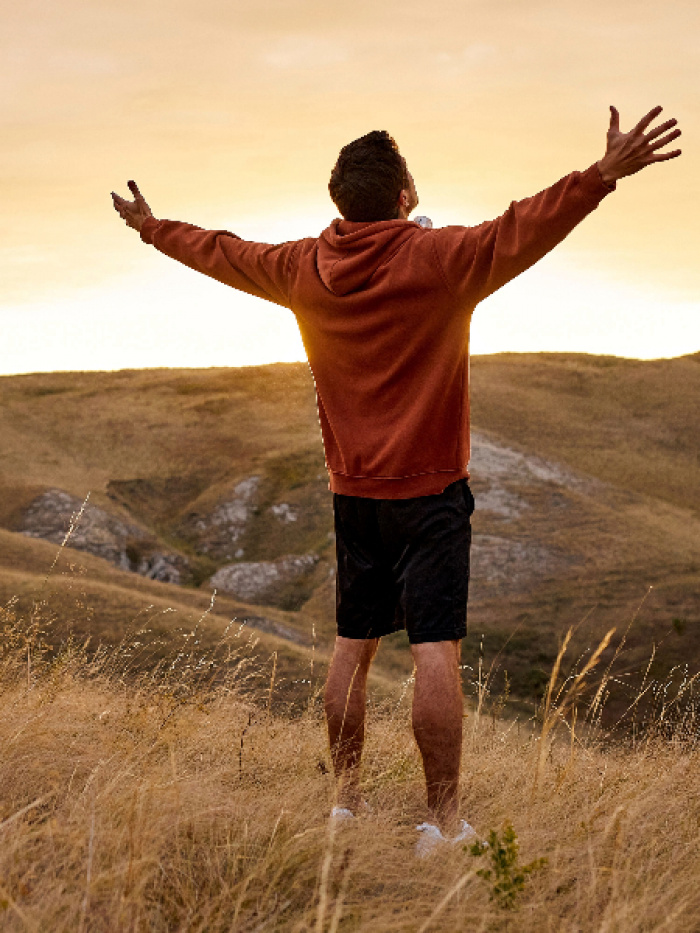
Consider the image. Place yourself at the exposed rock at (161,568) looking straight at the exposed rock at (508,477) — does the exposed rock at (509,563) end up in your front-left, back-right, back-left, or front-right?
front-right

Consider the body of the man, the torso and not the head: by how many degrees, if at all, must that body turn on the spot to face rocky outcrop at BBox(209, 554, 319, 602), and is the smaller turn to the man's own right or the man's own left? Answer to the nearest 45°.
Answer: approximately 45° to the man's own left

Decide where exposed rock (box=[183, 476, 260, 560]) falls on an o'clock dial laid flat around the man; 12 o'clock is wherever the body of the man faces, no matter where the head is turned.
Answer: The exposed rock is roughly at 10 o'clock from the man.

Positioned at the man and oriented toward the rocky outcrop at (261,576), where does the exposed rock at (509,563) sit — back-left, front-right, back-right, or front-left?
front-right

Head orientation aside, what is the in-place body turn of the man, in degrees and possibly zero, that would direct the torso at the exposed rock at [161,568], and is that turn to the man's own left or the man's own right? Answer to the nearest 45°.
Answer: approximately 45° to the man's own left

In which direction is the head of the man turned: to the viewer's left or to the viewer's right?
to the viewer's right

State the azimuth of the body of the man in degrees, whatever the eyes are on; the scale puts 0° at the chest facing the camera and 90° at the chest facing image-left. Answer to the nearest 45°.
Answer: approximately 225°

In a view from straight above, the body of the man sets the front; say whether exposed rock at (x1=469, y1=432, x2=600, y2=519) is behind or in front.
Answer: in front
